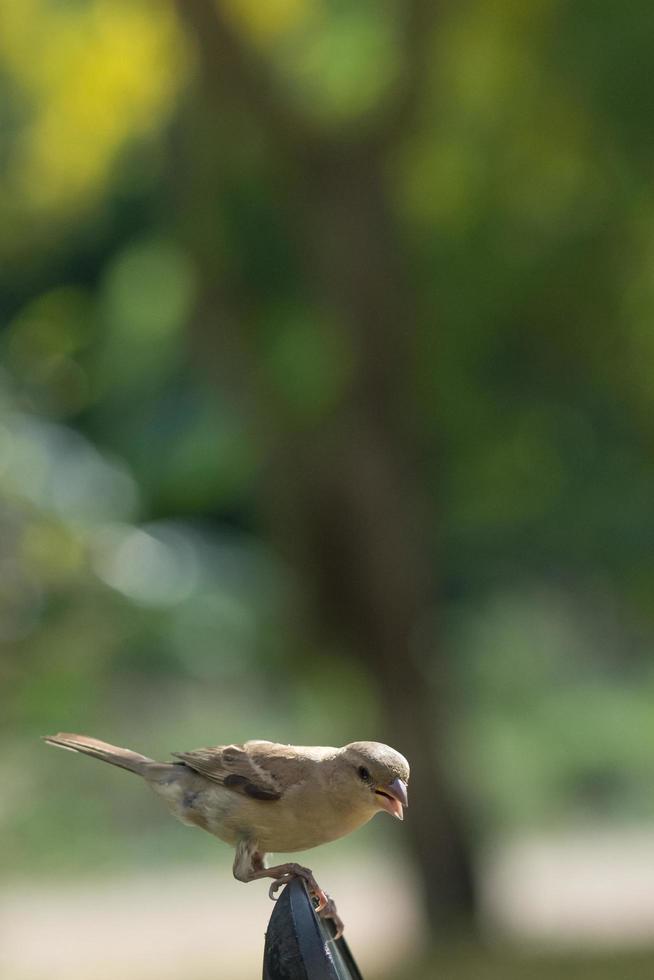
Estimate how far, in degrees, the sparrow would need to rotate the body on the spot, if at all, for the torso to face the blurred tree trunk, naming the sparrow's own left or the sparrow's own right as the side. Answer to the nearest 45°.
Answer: approximately 90° to the sparrow's own left

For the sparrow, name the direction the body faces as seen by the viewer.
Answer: to the viewer's right
